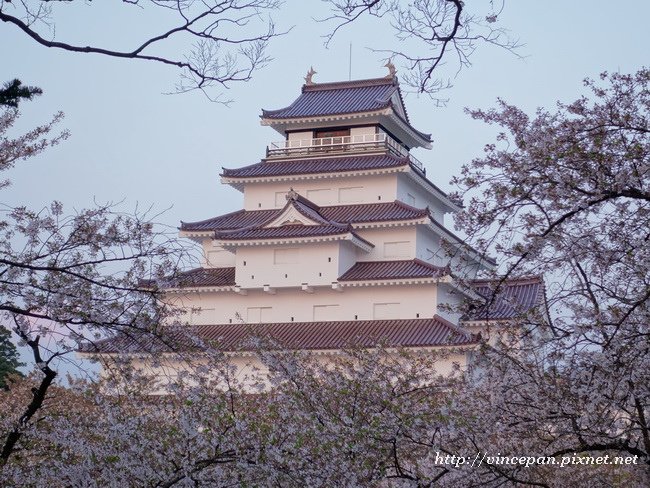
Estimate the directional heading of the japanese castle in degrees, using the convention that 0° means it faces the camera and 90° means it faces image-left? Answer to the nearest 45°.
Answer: approximately 0°
